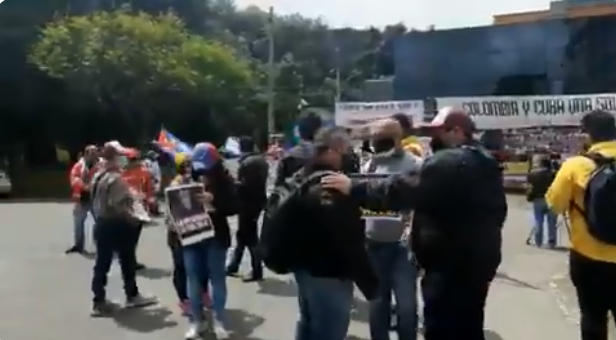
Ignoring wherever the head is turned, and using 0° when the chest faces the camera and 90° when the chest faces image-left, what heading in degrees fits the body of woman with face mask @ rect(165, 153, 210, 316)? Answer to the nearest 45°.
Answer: approximately 315°

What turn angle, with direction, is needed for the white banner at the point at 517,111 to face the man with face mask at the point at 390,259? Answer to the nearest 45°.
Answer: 0° — it already faces them

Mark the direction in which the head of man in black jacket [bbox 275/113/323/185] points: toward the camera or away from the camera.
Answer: away from the camera

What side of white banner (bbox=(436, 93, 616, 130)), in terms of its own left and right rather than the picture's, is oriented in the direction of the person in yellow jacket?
front

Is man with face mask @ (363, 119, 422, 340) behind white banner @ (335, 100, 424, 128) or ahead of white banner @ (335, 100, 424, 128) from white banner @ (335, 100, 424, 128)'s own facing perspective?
ahead

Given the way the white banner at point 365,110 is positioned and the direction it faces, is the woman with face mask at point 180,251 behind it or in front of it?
in front
